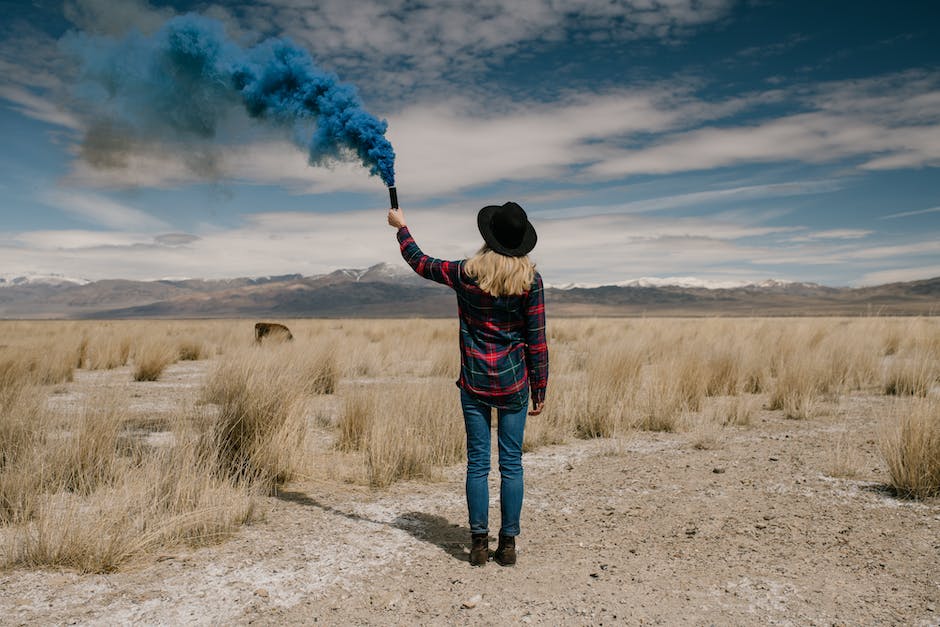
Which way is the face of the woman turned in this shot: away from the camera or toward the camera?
away from the camera

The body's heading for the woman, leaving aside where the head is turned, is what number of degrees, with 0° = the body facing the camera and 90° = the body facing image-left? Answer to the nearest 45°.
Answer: approximately 180°

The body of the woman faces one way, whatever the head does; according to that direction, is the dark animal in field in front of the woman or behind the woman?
in front
